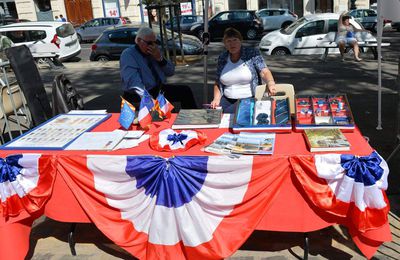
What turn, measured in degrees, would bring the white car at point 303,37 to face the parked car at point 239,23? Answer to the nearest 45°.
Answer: approximately 45° to its right

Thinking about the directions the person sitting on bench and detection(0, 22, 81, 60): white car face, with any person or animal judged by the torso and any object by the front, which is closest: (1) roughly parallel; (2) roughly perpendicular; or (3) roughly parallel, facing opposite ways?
roughly perpendicular

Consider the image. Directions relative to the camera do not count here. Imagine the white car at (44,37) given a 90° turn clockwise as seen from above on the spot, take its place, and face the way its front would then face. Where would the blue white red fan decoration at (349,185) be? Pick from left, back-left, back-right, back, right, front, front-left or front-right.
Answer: back-right

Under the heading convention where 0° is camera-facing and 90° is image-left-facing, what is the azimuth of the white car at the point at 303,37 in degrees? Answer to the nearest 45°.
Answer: approximately 90°

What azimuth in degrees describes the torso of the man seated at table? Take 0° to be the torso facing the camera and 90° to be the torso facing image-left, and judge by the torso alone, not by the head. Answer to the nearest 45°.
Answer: approximately 315°

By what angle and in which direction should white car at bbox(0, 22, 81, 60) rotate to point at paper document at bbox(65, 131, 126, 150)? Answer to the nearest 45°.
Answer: approximately 135° to its left

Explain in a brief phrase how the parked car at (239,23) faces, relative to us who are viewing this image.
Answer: facing to the left of the viewer

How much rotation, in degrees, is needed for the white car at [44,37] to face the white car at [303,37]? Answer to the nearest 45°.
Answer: approximately 180°
